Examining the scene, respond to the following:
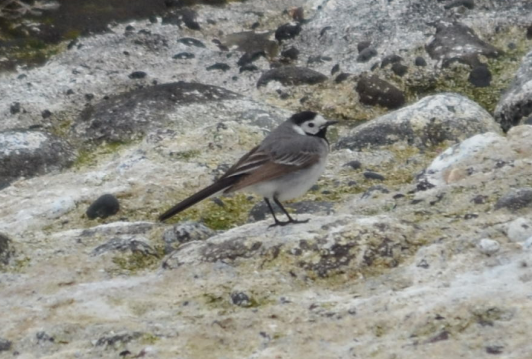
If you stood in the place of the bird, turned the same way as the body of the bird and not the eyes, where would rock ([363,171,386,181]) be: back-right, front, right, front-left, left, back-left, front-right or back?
front-left

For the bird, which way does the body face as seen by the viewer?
to the viewer's right

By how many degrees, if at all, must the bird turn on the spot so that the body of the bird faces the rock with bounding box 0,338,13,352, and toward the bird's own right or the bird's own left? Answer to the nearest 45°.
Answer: approximately 135° to the bird's own right

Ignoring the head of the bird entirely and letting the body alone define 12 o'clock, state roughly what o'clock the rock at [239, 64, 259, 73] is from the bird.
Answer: The rock is roughly at 9 o'clock from the bird.

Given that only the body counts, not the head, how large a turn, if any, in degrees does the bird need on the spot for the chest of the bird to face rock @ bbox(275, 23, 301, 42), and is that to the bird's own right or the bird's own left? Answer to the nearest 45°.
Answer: approximately 90° to the bird's own left

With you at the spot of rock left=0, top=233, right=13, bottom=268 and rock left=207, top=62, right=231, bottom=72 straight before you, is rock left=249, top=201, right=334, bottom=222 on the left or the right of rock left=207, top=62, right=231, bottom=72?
right

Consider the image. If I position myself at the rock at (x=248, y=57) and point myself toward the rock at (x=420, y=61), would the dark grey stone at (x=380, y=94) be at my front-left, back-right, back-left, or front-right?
front-right

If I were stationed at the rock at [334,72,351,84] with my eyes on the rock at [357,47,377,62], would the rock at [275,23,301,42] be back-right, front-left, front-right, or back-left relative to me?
front-left

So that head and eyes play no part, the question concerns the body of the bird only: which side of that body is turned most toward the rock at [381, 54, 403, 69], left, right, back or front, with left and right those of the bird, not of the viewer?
left

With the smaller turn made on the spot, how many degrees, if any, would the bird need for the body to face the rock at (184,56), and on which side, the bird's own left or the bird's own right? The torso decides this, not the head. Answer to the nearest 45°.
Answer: approximately 90° to the bird's own left

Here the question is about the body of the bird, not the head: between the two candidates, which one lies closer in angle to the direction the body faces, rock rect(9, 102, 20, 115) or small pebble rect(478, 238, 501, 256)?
the small pebble

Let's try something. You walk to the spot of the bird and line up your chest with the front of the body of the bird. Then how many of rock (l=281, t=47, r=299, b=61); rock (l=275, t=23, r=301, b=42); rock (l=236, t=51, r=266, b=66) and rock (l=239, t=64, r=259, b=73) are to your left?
4

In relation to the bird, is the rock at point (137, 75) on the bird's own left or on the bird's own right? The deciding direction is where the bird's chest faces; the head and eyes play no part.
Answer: on the bird's own left

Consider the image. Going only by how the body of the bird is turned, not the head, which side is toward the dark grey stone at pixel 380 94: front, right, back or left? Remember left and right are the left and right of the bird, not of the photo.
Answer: left

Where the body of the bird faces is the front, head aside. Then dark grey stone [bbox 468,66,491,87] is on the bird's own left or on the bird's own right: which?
on the bird's own left

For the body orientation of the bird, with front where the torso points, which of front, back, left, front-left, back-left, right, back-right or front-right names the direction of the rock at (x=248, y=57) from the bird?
left

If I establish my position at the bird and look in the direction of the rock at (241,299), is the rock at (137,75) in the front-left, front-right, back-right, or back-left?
back-right

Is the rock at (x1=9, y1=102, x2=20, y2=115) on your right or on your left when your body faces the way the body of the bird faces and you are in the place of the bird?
on your left
